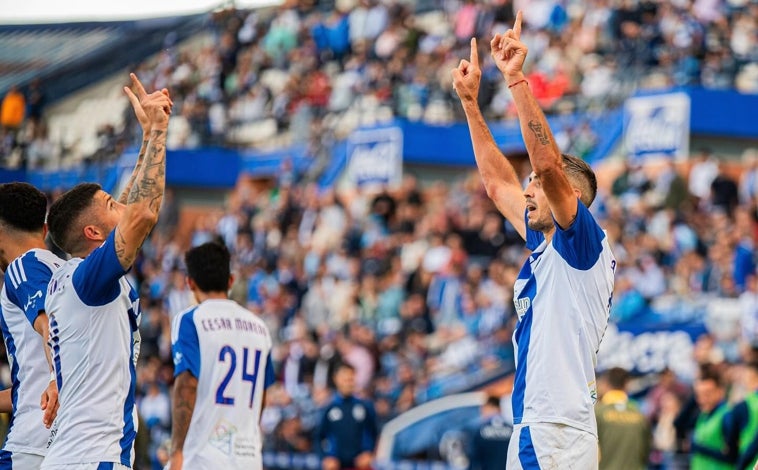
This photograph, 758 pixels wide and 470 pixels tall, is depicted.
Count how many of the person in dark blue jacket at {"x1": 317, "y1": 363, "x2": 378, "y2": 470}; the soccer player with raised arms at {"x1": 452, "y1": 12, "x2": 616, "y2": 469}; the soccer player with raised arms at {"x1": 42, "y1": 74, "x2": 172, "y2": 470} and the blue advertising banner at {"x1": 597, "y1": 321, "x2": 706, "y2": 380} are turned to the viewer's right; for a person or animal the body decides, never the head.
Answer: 1

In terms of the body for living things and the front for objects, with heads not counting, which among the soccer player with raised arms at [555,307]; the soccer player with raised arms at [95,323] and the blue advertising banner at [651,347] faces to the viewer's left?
the soccer player with raised arms at [555,307]

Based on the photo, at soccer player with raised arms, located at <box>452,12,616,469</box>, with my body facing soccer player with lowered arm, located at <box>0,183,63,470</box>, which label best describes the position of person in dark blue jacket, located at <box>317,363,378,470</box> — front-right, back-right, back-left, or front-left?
front-right

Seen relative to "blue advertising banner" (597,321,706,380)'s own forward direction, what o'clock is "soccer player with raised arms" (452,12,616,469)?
The soccer player with raised arms is roughly at 12 o'clock from the blue advertising banner.

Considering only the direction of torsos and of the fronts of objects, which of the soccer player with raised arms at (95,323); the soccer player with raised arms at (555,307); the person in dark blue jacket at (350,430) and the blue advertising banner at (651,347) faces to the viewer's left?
the soccer player with raised arms at (555,307)

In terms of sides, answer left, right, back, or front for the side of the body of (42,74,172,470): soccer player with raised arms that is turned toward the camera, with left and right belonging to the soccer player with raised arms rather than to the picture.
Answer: right

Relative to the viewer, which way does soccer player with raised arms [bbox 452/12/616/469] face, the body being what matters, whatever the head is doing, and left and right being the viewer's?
facing to the left of the viewer

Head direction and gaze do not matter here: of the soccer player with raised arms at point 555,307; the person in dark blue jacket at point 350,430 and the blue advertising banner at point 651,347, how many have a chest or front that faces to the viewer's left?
1

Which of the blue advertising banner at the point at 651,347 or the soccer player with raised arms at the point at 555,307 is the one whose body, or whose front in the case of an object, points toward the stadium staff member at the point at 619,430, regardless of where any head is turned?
the blue advertising banner

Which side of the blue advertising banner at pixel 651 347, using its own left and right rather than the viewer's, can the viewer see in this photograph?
front

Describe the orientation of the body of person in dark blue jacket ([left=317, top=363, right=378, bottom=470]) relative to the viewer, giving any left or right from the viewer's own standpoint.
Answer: facing the viewer

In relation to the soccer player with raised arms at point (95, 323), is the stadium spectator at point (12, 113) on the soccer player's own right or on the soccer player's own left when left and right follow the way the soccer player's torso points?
on the soccer player's own left
